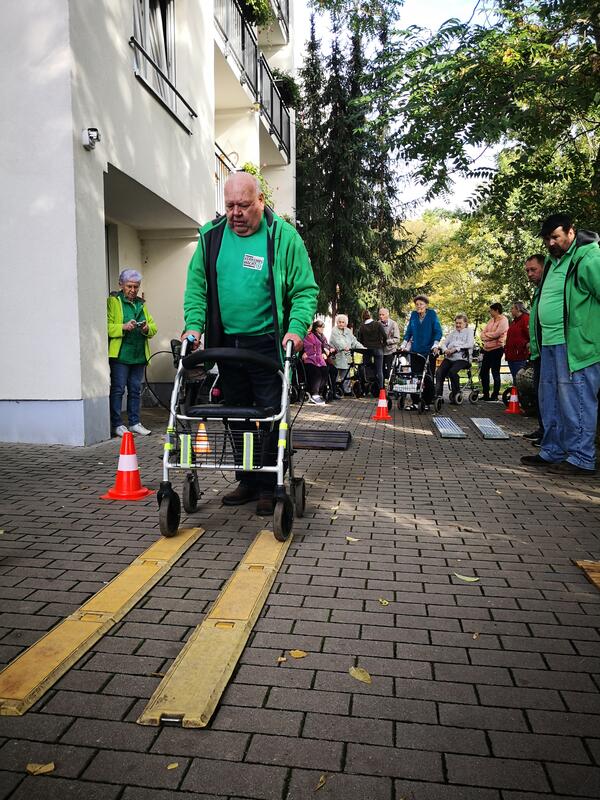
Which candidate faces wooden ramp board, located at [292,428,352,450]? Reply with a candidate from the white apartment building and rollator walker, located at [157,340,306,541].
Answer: the white apartment building

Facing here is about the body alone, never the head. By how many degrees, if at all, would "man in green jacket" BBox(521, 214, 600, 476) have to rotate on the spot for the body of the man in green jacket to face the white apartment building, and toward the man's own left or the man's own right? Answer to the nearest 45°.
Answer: approximately 45° to the man's own right

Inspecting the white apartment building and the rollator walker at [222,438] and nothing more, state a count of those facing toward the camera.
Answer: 1

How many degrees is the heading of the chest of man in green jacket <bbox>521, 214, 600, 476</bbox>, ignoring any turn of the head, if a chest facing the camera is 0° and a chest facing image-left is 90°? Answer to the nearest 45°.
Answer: approximately 45°

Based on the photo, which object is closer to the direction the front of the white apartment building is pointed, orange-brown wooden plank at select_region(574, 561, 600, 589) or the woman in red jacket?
the woman in red jacket

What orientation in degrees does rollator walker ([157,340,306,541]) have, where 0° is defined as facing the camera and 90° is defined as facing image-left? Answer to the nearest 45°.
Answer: approximately 0°

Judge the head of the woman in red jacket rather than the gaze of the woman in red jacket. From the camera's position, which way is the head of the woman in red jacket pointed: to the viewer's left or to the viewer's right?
to the viewer's left

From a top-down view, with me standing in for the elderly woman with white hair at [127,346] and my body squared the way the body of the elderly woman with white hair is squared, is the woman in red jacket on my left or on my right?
on my left

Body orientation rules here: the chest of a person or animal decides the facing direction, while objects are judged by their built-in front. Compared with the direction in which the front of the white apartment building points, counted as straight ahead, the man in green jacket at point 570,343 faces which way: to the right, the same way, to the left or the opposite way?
the opposite way

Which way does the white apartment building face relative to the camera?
to the viewer's right

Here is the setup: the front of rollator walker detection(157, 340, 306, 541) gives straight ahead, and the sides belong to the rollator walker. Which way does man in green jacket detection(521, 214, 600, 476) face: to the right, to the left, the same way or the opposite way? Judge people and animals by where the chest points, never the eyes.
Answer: to the right

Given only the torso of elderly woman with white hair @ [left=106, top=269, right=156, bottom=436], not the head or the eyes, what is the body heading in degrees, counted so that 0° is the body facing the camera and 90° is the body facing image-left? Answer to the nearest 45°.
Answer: approximately 315°
